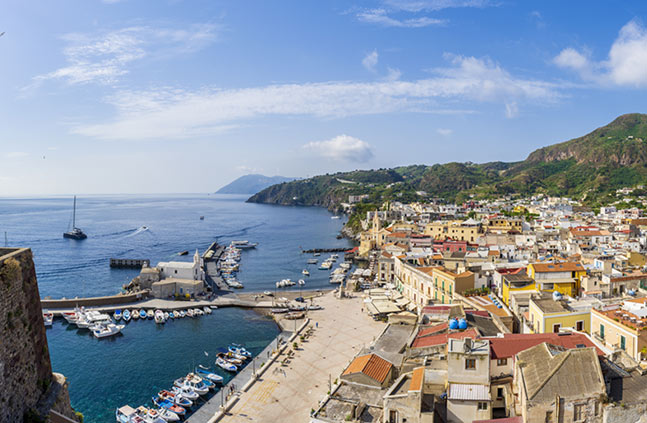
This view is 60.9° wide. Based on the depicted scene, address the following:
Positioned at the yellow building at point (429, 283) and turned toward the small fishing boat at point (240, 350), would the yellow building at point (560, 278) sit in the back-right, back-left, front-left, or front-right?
back-left

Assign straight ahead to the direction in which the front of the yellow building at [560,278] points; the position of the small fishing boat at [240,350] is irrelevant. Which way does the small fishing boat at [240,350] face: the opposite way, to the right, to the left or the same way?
to the left

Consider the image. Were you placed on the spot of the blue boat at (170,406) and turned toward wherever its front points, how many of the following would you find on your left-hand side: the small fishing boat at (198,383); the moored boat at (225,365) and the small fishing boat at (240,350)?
3

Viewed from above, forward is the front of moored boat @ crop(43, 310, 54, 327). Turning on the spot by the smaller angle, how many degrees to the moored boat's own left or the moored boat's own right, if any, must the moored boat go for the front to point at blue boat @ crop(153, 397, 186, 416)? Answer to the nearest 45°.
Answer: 0° — it already faces it

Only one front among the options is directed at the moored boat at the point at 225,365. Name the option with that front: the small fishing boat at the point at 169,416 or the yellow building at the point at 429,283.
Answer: the yellow building

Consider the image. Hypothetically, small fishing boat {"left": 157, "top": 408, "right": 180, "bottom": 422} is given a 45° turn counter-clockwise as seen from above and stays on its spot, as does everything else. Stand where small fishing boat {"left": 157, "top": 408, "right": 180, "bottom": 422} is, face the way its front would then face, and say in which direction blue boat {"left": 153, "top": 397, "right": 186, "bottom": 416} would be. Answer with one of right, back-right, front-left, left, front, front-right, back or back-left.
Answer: left

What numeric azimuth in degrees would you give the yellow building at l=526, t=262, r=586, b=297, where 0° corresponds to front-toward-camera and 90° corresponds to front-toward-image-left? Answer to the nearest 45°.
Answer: approximately 0°

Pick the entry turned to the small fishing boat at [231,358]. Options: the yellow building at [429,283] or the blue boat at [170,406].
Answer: the yellow building
